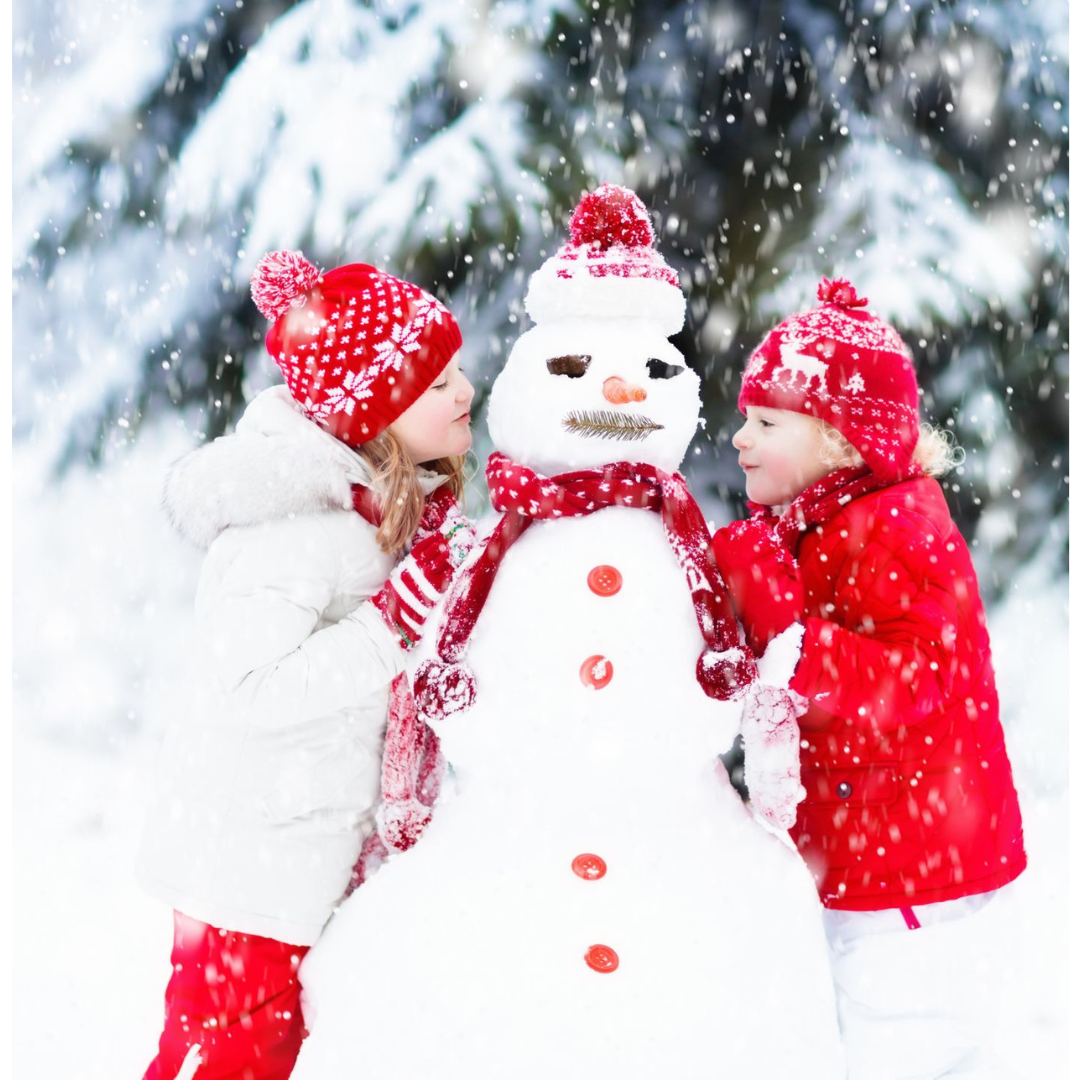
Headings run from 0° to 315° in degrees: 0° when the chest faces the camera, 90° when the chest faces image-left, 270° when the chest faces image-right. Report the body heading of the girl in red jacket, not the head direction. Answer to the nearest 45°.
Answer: approximately 90°

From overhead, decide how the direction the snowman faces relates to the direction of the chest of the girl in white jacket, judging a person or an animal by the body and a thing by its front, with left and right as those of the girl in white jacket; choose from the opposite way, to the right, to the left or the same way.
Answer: to the right

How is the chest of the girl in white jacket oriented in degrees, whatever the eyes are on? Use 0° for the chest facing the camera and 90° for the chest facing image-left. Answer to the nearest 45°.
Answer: approximately 270°

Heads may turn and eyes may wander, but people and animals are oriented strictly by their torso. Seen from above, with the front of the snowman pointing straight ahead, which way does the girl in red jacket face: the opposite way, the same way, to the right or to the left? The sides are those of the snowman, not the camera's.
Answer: to the right

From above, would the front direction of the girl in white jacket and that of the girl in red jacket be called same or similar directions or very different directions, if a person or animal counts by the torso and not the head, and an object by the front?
very different directions

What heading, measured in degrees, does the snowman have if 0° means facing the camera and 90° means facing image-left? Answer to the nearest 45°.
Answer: approximately 0°

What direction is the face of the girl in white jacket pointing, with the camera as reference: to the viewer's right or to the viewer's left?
to the viewer's right

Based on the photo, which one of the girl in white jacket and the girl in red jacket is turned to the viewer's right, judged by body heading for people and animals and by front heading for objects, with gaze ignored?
the girl in white jacket

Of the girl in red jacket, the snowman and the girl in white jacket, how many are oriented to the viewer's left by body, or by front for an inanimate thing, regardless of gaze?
1
